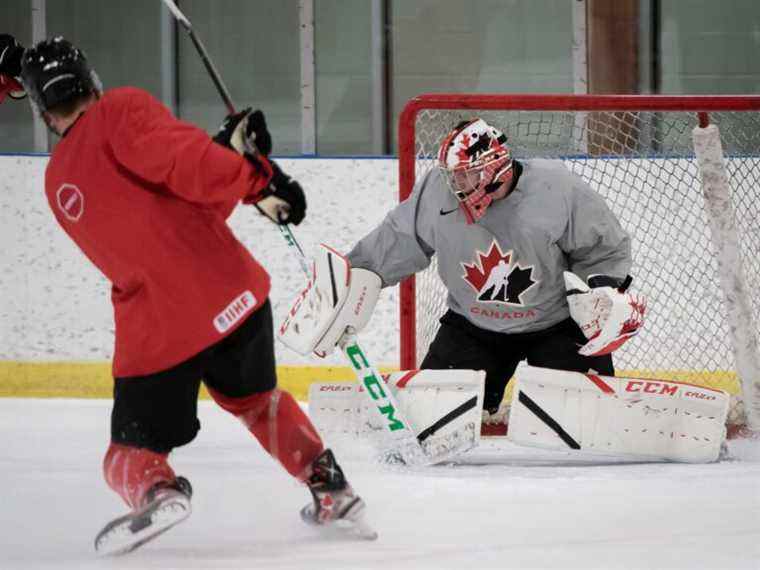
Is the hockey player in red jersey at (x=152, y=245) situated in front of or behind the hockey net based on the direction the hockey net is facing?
in front

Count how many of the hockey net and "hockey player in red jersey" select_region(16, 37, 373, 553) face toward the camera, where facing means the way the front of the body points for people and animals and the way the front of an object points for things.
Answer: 1

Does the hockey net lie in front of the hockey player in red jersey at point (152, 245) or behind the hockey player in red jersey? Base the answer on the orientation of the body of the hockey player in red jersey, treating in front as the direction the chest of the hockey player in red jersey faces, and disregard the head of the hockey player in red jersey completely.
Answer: in front

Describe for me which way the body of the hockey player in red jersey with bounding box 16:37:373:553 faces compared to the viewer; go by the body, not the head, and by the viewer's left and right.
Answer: facing away from the viewer and to the right of the viewer

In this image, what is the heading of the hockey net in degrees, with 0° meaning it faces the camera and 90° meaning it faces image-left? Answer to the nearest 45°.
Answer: approximately 0°
